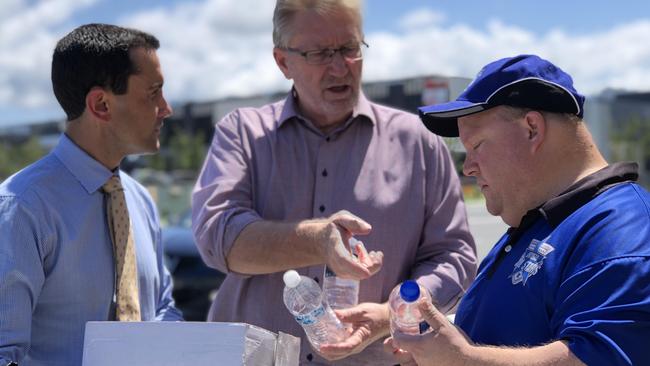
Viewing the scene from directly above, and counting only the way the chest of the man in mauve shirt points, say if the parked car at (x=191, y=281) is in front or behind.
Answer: behind

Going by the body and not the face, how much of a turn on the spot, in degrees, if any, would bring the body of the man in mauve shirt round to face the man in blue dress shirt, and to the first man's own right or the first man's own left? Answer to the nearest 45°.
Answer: approximately 90° to the first man's own right

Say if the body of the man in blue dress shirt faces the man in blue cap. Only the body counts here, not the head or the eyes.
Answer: yes

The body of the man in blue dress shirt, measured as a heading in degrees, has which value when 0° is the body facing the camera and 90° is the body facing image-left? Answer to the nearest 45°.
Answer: approximately 315°

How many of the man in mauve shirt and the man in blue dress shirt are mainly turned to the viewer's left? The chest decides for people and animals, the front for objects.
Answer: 0

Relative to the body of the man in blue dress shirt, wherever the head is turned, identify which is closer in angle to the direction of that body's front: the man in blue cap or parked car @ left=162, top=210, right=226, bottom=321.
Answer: the man in blue cap

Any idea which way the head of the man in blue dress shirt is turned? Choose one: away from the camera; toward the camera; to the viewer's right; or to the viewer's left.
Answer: to the viewer's right

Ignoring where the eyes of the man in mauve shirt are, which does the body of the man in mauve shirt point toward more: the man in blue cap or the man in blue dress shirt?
the man in blue cap

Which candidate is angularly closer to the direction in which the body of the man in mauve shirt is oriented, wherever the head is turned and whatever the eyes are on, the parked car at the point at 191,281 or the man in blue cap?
the man in blue cap

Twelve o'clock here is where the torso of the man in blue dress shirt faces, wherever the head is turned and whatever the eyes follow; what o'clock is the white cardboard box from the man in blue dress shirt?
The white cardboard box is roughly at 1 o'clock from the man in blue dress shirt.

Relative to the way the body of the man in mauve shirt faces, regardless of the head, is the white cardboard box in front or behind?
in front

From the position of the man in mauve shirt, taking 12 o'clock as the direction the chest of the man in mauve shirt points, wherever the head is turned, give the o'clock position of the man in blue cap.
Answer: The man in blue cap is roughly at 11 o'clock from the man in mauve shirt.

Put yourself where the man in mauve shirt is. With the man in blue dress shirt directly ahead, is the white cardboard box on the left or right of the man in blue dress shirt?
left
